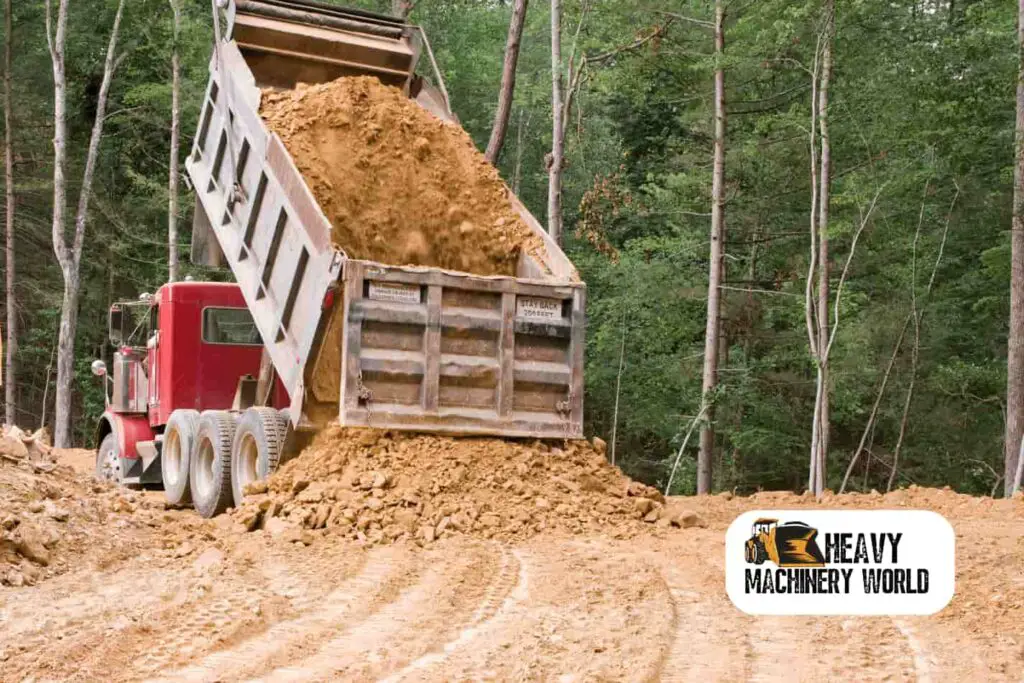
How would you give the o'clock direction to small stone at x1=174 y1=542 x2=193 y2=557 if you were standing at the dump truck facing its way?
The small stone is roughly at 8 o'clock from the dump truck.

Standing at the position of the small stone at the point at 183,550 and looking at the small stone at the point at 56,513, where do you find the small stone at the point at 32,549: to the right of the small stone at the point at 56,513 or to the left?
left

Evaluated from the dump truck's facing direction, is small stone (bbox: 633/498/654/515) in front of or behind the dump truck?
behind

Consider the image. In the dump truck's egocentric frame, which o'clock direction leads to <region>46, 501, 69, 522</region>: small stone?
The small stone is roughly at 9 o'clock from the dump truck.

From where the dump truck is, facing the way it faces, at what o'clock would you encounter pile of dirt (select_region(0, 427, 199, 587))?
The pile of dirt is roughly at 9 o'clock from the dump truck.

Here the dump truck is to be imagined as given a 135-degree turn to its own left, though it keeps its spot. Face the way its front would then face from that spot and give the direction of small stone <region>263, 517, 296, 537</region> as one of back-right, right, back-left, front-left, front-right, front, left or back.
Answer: front

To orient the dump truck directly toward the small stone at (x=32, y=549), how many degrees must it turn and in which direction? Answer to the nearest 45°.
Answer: approximately 90° to its left

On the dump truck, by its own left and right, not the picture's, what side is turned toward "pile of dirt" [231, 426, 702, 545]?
back

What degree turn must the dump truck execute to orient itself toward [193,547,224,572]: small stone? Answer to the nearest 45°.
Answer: approximately 135° to its left

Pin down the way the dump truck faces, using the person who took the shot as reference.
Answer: facing away from the viewer and to the left of the viewer
